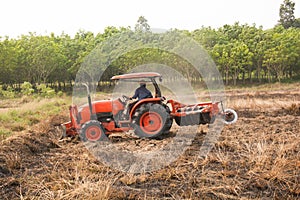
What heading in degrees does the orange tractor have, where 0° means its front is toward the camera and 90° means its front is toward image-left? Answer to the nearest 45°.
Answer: approximately 90°
